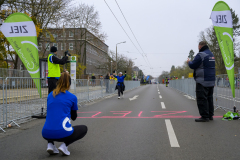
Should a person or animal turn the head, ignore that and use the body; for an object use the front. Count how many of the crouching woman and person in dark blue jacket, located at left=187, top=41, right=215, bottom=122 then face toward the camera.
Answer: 0

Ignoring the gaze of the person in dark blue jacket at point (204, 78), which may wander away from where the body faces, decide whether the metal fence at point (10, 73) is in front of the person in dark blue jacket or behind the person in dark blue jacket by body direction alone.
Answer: in front

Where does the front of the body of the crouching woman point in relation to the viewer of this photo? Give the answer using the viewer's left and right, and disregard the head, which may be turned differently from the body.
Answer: facing away from the viewer and to the right of the viewer

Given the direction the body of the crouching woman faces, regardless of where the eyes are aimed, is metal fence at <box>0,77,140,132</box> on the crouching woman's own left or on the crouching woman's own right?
on the crouching woman's own left

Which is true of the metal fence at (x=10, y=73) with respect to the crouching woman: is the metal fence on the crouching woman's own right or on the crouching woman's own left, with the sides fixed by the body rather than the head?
on the crouching woman's own left

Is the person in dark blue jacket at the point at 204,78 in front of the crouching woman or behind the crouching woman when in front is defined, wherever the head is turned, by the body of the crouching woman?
in front

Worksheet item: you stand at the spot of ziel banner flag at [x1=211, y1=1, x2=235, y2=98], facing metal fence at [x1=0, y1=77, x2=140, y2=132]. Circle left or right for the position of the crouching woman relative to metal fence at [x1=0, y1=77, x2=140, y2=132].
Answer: left

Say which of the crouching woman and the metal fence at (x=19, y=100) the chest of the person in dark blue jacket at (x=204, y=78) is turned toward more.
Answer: the metal fence

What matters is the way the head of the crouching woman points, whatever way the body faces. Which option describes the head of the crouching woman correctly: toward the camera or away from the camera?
away from the camera

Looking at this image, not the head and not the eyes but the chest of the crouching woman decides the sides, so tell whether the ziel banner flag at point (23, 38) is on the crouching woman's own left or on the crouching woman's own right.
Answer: on the crouching woman's own left
